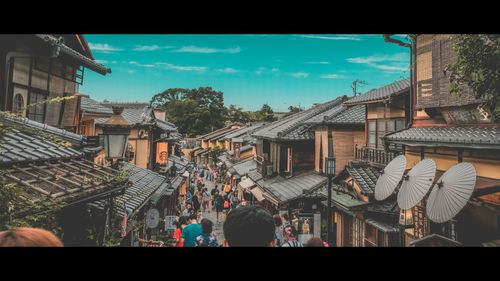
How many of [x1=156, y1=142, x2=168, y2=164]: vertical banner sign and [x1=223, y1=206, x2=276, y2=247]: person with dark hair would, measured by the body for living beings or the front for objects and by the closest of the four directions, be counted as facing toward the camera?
1

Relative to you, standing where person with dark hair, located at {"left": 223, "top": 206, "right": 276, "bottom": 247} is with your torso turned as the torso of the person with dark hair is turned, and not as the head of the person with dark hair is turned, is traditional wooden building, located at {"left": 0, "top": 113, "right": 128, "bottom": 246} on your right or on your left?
on your left

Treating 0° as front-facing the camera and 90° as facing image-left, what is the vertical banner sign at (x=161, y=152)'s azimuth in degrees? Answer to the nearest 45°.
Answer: approximately 0°

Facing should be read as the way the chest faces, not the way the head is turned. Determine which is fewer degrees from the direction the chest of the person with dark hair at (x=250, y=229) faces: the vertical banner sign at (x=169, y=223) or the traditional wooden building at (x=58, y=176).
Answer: the vertical banner sign

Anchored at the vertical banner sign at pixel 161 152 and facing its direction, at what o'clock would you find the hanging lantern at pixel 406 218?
The hanging lantern is roughly at 11 o'clock from the vertical banner sign.

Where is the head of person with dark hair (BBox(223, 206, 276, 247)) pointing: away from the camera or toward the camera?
away from the camera

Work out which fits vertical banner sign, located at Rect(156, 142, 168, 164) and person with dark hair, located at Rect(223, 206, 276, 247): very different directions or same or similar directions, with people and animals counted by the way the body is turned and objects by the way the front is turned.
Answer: very different directions

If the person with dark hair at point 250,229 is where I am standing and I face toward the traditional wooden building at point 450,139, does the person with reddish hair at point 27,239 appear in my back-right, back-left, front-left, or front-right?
back-left

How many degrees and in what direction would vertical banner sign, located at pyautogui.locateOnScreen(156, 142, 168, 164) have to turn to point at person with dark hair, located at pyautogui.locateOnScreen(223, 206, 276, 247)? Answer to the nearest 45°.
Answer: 0° — it already faces them

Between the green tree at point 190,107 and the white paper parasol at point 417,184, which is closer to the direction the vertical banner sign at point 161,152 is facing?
the white paper parasol

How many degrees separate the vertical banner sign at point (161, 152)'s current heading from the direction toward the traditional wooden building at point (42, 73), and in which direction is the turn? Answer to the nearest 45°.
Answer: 0° — it already faces it

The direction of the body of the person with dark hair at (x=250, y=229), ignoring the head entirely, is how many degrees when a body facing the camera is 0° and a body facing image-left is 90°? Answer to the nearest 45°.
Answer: approximately 180°
